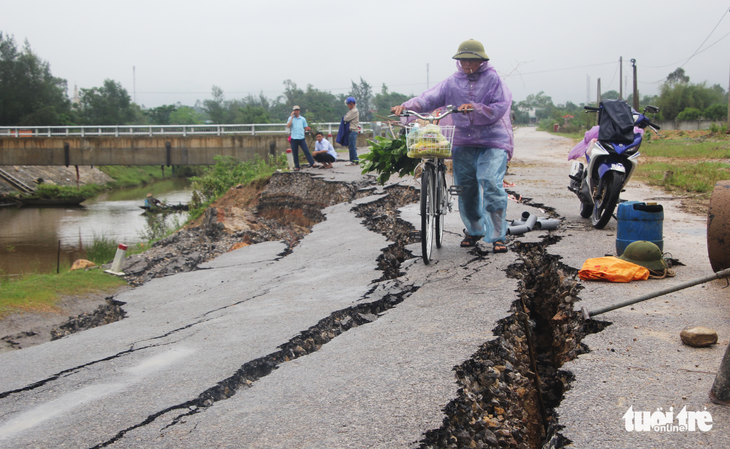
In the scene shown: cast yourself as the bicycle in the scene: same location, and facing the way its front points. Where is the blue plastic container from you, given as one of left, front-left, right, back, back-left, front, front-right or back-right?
left

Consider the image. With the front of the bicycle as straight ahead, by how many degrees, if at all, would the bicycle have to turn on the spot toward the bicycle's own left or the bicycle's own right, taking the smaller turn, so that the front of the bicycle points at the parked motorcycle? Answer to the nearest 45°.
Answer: approximately 135° to the bicycle's own left

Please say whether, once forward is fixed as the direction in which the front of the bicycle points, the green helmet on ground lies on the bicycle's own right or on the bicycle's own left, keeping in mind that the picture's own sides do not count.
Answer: on the bicycle's own left

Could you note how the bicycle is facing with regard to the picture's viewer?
facing the viewer
